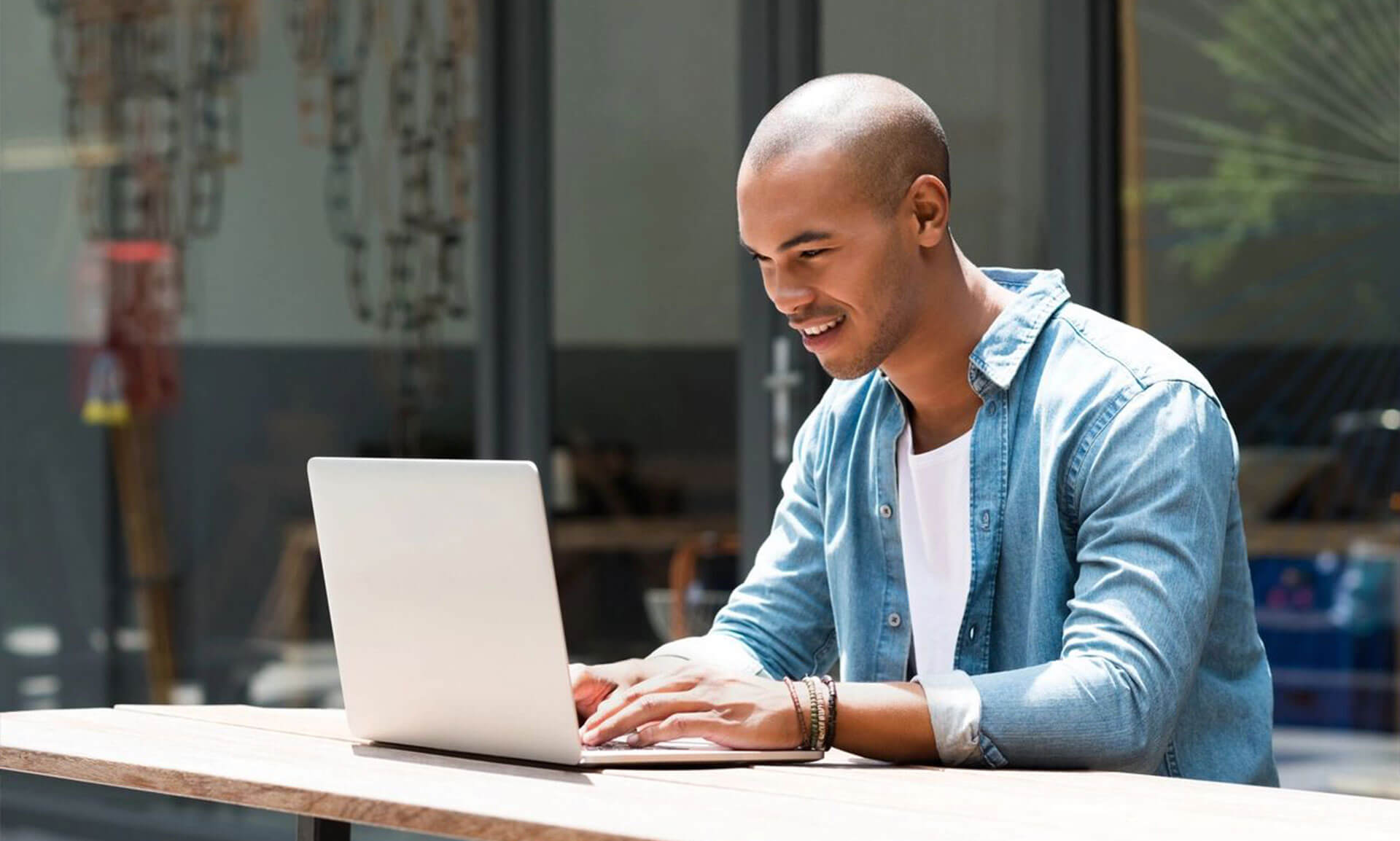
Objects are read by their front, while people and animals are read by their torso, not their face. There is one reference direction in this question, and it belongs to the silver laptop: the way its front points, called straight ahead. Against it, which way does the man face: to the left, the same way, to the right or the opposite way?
the opposite way

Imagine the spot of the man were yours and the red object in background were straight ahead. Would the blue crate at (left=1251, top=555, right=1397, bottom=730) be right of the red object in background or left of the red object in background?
right

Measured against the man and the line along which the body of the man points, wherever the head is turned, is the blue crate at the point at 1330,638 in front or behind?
behind

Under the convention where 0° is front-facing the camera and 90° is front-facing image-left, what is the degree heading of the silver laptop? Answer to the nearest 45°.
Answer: approximately 225°

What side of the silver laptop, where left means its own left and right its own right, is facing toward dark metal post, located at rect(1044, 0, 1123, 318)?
front

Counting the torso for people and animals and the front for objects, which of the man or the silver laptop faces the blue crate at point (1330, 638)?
the silver laptop

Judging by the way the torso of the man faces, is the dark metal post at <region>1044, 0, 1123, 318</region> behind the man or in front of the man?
behind

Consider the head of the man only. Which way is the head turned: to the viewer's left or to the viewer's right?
to the viewer's left

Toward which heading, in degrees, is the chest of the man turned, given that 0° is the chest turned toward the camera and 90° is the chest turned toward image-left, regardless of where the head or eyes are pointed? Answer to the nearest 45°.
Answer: approximately 45°

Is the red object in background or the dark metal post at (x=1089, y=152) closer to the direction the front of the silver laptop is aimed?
the dark metal post

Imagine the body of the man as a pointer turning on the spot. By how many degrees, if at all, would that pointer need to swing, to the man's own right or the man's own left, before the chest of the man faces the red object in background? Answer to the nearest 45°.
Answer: approximately 90° to the man's own right
